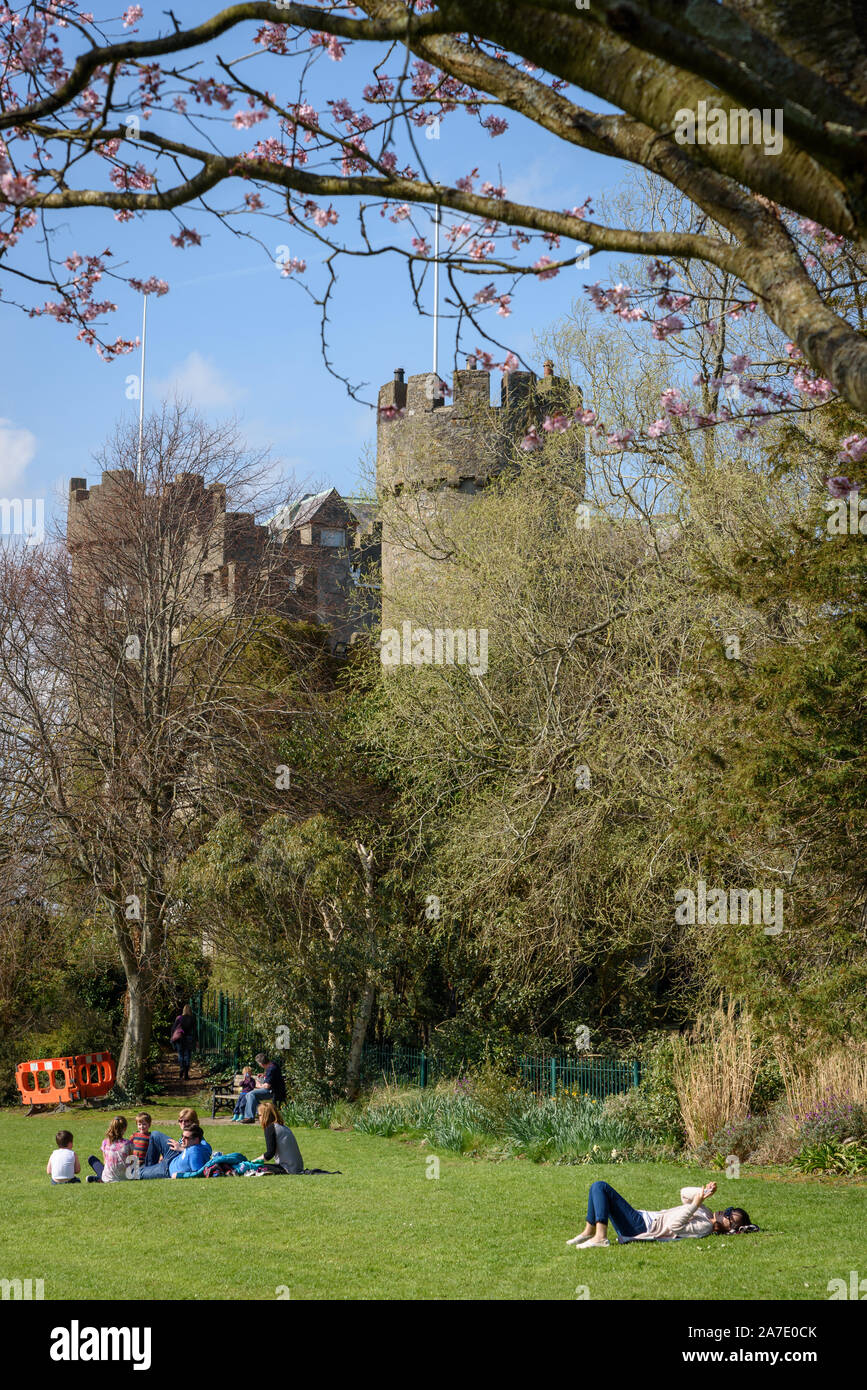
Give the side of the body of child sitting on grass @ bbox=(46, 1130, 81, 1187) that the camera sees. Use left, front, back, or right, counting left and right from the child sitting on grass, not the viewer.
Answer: back

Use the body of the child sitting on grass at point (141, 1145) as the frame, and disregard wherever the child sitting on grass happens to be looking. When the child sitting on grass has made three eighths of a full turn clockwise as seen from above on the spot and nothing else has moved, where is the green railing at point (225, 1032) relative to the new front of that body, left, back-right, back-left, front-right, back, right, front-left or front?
front-right

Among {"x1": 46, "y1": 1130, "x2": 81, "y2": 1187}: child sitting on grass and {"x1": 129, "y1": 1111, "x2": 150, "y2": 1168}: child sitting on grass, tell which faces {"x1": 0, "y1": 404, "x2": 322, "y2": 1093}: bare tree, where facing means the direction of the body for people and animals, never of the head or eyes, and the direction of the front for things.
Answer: {"x1": 46, "y1": 1130, "x2": 81, "y2": 1187}: child sitting on grass

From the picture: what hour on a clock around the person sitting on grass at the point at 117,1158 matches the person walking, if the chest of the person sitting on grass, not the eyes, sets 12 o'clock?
The person walking is roughly at 12 o'clock from the person sitting on grass.

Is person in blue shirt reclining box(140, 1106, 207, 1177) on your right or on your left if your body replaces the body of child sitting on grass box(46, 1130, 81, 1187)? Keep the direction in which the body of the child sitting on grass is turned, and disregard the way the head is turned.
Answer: on your right

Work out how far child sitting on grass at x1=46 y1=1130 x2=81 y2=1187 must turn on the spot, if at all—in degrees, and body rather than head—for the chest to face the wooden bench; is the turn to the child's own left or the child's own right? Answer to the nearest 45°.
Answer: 0° — they already face it

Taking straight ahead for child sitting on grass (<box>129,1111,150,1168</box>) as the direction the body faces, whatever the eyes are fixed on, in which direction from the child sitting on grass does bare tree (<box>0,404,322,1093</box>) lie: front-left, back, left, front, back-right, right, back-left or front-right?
back
